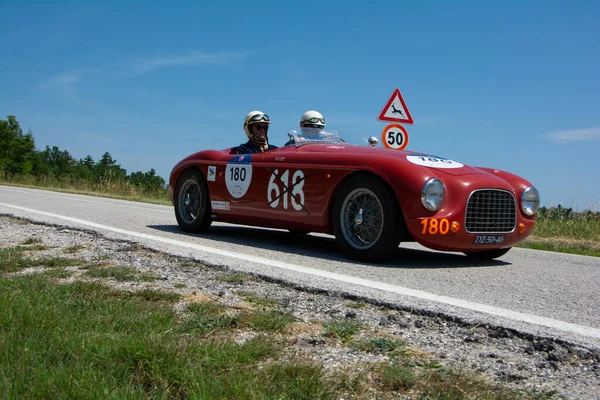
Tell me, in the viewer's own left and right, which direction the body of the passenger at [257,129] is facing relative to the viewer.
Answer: facing the viewer and to the right of the viewer

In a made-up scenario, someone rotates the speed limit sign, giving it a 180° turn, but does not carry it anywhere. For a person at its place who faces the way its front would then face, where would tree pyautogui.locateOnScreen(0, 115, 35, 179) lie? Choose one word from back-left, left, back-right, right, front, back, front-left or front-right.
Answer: front-left

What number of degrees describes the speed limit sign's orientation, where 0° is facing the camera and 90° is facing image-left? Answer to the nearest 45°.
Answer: approximately 0°

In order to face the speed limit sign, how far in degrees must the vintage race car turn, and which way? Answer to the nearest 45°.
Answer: approximately 135° to its left

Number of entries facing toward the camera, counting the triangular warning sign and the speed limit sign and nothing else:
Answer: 2

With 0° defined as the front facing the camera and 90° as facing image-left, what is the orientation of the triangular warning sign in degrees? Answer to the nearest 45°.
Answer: approximately 0°

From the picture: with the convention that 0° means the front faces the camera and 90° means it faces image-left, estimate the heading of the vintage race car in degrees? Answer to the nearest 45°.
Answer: approximately 315°

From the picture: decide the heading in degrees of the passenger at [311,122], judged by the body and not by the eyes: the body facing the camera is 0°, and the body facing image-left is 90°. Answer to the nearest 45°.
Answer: approximately 315°

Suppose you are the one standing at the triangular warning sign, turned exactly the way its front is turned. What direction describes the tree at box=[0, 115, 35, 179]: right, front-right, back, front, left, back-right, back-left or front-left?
back-right

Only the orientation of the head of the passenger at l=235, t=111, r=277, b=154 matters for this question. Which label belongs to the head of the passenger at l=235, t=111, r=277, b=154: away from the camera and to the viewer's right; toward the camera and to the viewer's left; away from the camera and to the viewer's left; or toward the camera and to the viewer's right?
toward the camera and to the viewer's right
